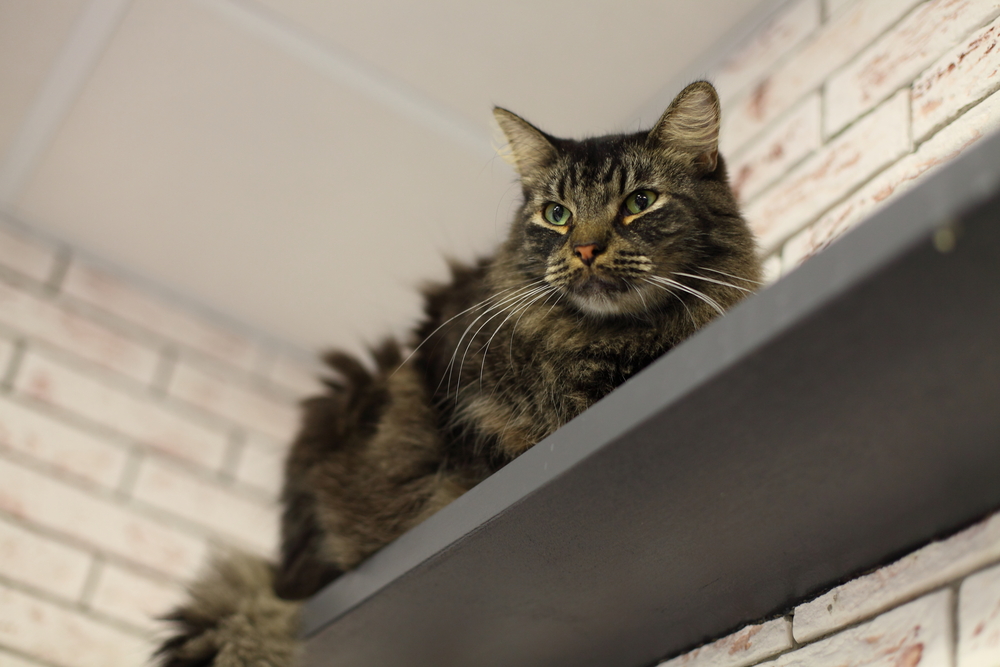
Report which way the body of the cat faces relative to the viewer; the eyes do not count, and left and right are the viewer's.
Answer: facing the viewer and to the right of the viewer

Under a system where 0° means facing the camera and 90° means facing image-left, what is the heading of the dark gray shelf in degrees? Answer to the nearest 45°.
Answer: approximately 45°
